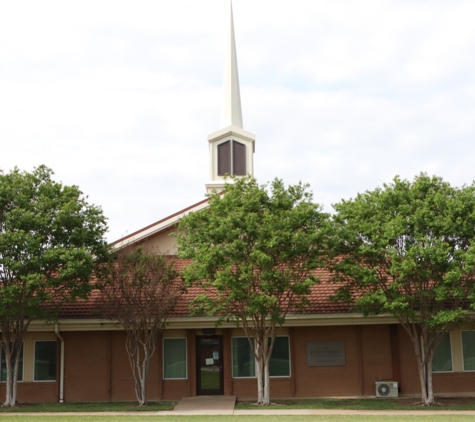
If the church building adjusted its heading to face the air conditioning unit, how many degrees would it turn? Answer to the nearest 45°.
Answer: approximately 90° to its left

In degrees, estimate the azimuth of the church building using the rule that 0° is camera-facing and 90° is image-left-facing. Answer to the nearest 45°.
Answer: approximately 0°

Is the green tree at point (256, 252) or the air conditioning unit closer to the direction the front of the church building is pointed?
the green tree

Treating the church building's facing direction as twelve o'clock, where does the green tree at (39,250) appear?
The green tree is roughly at 2 o'clock from the church building.

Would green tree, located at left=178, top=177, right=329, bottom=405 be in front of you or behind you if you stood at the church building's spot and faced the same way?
in front

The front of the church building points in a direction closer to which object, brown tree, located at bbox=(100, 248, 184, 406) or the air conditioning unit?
the brown tree
